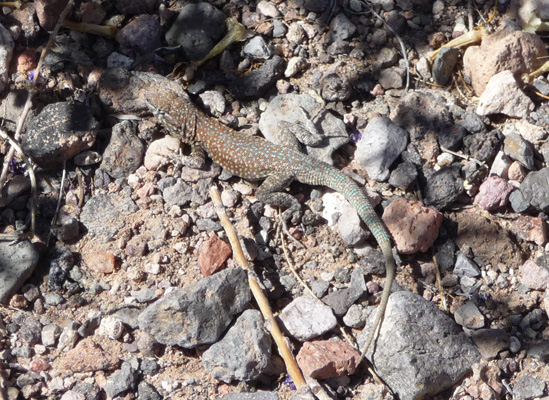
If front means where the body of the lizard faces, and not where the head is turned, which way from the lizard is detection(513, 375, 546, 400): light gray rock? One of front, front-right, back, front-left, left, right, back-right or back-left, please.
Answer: back

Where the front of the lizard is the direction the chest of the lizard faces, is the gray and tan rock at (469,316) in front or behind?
behind

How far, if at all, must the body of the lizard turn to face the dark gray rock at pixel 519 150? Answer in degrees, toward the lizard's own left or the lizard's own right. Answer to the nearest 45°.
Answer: approximately 135° to the lizard's own right

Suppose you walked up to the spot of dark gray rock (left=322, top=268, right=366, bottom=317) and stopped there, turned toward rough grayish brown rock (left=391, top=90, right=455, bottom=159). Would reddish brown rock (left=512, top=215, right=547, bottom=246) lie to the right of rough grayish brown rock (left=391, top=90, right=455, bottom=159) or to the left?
right

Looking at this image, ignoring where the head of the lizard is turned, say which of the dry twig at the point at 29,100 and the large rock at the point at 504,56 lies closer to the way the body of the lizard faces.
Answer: the dry twig

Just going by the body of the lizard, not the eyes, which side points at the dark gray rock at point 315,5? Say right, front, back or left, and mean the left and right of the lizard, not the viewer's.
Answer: right

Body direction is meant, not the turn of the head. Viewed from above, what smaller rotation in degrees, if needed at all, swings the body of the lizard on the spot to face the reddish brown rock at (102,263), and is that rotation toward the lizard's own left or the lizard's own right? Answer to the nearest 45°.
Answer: approximately 90° to the lizard's own left

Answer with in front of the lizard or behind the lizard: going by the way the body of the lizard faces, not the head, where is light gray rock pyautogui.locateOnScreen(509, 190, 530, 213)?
behind

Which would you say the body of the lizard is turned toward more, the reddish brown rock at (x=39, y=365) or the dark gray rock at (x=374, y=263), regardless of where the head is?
the reddish brown rock

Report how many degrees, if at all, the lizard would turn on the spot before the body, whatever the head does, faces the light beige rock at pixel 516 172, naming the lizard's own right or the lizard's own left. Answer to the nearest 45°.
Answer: approximately 135° to the lizard's own right

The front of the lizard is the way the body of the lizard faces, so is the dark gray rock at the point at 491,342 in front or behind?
behind

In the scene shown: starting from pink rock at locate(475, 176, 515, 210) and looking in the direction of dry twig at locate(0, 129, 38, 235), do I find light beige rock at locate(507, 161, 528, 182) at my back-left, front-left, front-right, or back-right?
back-right

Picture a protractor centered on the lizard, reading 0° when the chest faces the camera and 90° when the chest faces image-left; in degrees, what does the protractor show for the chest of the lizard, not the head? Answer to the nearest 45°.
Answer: approximately 135°

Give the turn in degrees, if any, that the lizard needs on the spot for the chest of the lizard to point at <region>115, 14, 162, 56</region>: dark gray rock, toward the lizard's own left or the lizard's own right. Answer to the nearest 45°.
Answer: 0° — it already faces it

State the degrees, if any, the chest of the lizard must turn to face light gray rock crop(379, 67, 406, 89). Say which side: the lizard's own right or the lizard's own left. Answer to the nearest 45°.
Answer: approximately 90° to the lizard's own right
